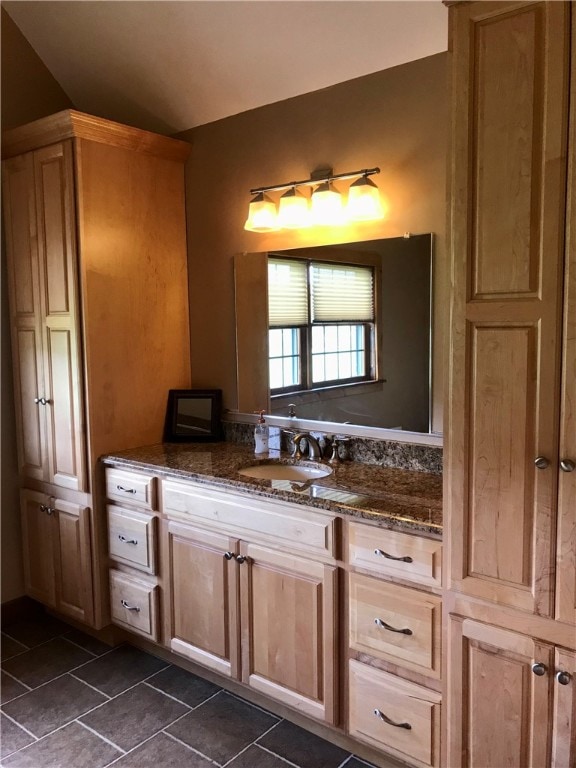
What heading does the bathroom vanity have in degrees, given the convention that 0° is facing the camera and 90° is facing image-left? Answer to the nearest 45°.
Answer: approximately 45°

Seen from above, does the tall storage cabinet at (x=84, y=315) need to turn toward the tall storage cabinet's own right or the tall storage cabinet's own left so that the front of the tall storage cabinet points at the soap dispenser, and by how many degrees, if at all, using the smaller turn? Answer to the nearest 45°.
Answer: approximately 90° to the tall storage cabinet's own left

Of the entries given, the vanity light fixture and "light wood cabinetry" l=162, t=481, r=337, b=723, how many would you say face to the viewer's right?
0

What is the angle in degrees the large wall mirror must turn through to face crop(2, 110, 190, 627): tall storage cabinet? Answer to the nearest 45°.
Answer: approximately 45° to its right

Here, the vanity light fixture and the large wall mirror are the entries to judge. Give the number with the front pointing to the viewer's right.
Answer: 0

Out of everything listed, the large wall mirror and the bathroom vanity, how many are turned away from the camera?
0
